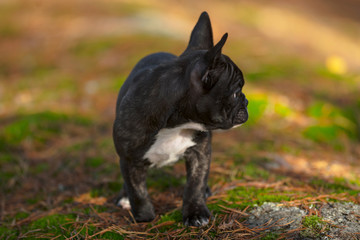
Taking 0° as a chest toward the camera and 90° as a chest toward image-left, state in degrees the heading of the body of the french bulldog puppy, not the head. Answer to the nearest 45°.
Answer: approximately 0°
